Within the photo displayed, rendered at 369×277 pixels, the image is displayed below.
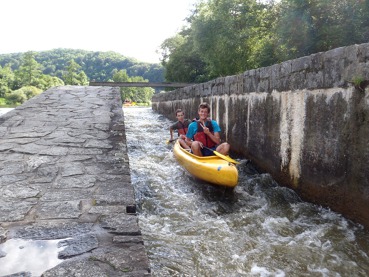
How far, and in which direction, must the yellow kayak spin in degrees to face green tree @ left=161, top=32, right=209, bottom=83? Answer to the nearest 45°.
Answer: approximately 135° to its left

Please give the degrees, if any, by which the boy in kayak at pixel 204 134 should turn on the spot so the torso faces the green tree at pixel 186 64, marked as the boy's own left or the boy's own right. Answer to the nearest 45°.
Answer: approximately 180°

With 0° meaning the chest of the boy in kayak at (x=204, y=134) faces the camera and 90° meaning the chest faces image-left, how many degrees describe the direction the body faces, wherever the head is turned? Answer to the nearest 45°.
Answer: approximately 0°

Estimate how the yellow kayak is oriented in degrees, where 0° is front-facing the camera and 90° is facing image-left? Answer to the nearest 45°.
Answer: approximately 315°
